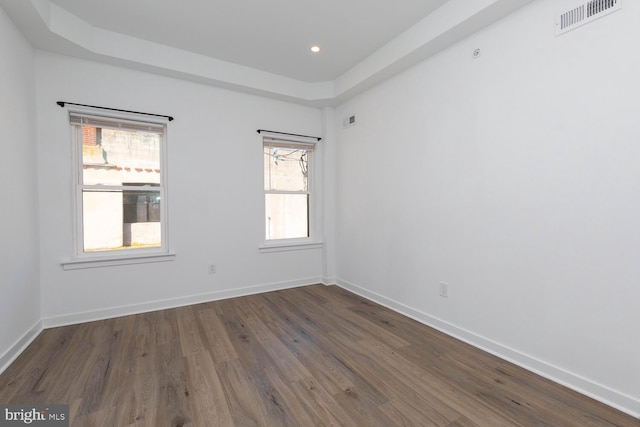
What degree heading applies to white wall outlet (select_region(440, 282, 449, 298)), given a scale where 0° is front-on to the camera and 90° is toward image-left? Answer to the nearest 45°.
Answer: approximately 45°

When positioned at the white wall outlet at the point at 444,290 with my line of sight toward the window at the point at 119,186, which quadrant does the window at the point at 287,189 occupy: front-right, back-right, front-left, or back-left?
front-right

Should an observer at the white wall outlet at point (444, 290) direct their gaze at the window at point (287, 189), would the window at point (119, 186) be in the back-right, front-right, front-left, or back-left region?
front-left

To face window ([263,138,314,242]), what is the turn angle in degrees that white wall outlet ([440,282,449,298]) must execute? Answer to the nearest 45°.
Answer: approximately 45° to its right

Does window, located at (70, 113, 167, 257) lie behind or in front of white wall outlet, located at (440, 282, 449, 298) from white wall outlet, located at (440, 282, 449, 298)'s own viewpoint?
in front
